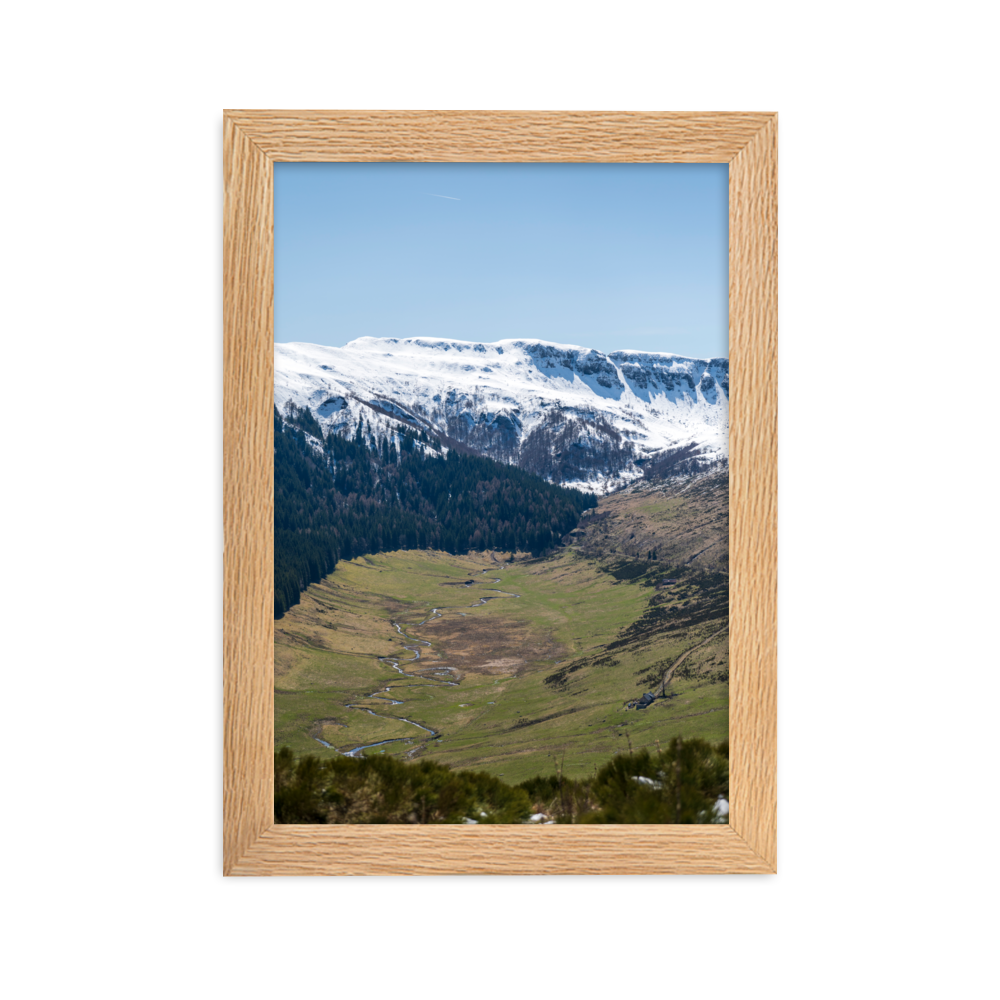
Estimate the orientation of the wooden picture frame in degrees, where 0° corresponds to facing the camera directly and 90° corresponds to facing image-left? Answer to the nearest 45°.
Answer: approximately 0°
